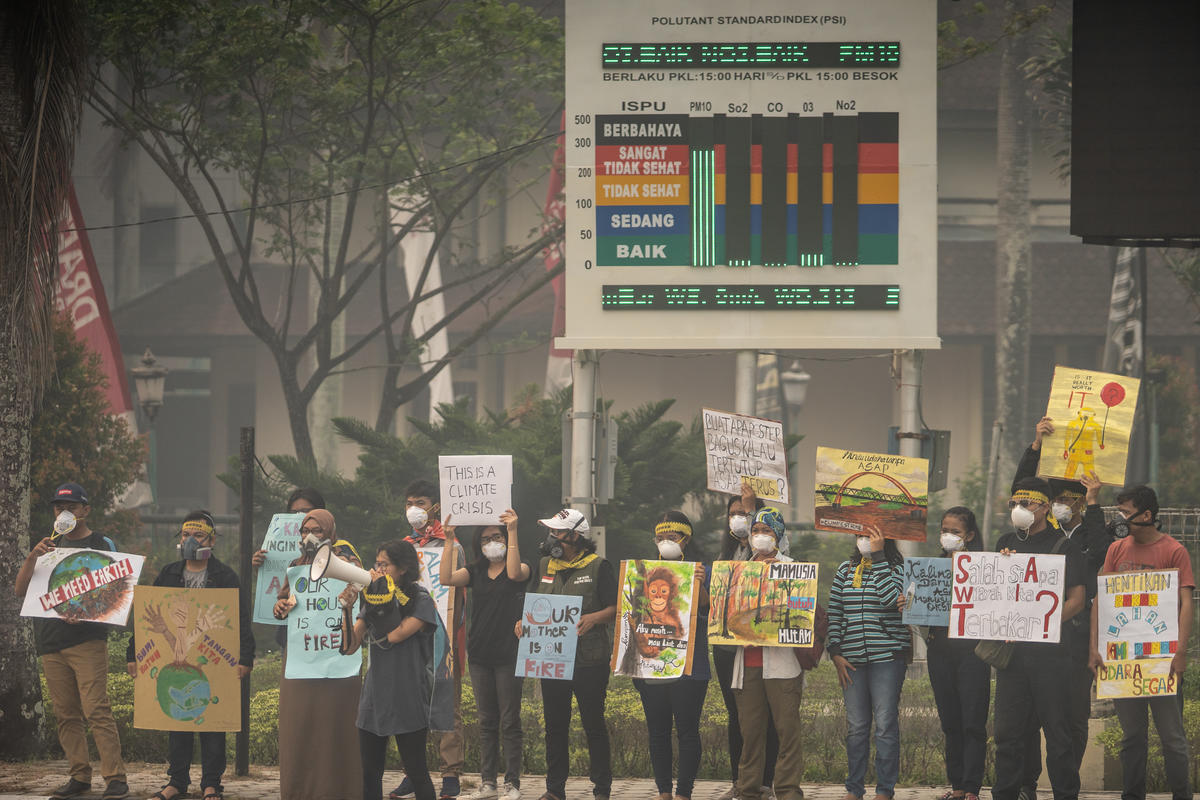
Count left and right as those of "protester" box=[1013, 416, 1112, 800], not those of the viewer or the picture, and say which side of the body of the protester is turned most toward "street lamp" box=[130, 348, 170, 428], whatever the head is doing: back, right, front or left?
right

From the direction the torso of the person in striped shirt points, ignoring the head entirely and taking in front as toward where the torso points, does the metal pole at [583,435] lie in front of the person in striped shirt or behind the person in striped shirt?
behind

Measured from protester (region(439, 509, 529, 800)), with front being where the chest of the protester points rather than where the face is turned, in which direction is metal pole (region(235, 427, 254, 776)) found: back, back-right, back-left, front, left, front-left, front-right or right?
back-right

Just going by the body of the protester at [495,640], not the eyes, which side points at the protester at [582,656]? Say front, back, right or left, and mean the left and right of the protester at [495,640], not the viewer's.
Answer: left

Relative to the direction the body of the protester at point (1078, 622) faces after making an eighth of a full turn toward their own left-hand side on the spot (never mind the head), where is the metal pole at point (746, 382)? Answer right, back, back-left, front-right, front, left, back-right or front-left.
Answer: back-right

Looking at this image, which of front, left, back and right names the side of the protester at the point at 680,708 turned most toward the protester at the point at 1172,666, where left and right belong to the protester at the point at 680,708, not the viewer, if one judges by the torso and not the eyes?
left

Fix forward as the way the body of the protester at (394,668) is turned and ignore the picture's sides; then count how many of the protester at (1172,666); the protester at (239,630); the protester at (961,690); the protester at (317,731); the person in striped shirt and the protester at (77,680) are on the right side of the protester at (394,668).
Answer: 3

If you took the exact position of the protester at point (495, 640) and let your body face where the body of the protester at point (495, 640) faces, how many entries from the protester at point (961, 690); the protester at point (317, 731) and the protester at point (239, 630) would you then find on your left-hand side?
1

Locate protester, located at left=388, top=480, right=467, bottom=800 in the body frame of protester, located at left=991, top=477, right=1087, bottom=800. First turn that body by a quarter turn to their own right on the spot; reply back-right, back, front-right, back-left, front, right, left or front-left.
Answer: front-left
